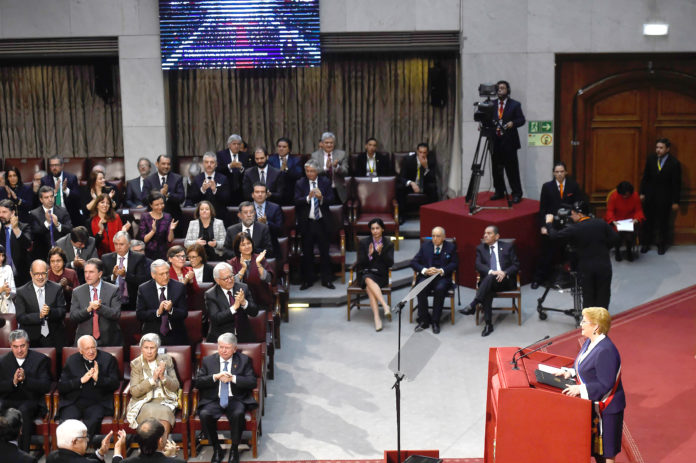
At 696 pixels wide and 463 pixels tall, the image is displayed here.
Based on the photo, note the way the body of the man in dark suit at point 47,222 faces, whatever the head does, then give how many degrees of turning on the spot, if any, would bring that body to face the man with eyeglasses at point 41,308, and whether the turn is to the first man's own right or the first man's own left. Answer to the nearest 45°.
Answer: approximately 45° to the first man's own right

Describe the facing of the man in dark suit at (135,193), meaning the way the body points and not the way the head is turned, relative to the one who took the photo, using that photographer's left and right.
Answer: facing the viewer and to the right of the viewer

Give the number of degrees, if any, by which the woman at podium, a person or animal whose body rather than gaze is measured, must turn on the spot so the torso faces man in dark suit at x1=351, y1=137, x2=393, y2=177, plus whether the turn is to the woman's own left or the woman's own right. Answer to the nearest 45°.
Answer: approximately 45° to the woman's own right

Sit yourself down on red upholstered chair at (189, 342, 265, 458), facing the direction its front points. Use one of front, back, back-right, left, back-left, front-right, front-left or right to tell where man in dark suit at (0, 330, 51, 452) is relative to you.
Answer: right

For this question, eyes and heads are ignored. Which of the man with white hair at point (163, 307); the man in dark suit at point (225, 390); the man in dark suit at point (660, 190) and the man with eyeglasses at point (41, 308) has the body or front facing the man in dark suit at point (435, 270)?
the man in dark suit at point (660, 190)

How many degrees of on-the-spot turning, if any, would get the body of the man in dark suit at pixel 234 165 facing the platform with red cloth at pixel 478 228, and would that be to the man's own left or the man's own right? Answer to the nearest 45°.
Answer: approximately 90° to the man's own left

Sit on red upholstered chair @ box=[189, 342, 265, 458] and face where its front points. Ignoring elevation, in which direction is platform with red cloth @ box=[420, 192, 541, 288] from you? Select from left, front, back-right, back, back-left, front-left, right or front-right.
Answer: back-left

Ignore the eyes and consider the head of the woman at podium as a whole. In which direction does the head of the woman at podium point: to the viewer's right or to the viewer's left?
to the viewer's left

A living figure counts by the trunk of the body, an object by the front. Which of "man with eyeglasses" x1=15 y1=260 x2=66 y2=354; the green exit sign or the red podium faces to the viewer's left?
the red podium

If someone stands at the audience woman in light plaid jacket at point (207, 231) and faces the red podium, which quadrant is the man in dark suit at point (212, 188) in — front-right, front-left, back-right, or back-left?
back-left

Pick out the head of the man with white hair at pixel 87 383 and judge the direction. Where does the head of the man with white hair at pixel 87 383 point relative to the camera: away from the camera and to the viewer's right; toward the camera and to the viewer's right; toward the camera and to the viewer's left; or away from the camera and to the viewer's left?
toward the camera and to the viewer's right

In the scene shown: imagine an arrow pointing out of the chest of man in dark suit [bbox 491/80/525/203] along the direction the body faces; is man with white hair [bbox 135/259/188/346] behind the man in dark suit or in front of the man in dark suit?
in front

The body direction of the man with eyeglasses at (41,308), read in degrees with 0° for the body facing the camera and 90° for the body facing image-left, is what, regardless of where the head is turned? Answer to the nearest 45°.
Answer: approximately 0°

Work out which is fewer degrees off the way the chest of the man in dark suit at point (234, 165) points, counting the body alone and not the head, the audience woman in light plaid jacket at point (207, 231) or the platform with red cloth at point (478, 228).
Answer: the audience woman in light plaid jacket

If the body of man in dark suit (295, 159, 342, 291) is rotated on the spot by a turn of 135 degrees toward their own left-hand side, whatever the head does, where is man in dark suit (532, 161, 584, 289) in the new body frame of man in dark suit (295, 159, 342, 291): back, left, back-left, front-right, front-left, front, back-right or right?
front-right

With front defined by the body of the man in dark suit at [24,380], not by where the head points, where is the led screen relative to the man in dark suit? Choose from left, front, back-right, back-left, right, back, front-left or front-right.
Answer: back-left

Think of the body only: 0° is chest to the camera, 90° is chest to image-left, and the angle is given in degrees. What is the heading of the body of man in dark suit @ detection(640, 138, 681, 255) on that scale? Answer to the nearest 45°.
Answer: approximately 45°

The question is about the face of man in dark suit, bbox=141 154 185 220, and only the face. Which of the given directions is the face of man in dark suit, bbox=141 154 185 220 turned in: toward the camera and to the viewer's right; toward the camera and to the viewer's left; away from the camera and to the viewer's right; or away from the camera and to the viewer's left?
toward the camera and to the viewer's right

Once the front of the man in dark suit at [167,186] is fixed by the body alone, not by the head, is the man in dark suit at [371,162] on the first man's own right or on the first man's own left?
on the first man's own left
